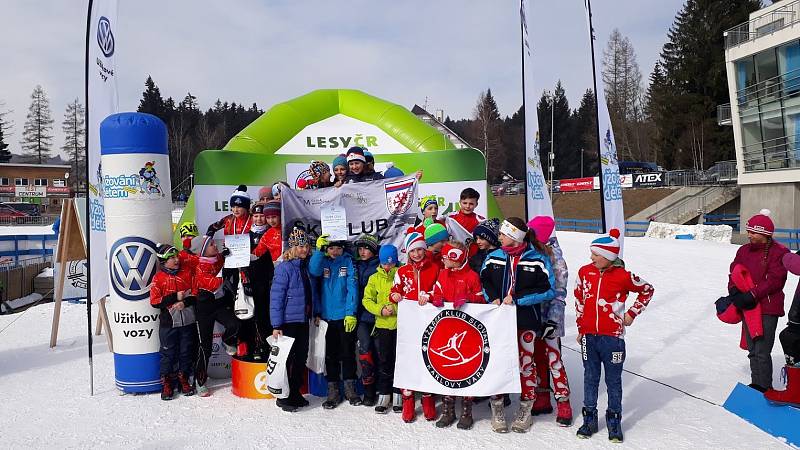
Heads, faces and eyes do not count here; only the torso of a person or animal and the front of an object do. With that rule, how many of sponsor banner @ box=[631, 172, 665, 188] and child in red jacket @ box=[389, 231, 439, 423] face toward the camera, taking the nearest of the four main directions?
2

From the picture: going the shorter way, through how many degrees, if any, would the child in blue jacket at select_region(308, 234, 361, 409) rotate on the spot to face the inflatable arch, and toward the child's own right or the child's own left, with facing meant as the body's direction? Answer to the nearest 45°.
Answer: approximately 180°

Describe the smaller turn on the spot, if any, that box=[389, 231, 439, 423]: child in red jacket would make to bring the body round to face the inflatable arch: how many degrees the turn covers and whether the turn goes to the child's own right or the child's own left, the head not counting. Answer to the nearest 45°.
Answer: approximately 180°

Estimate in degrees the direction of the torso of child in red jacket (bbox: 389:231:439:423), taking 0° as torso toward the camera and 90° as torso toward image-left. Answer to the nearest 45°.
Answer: approximately 0°

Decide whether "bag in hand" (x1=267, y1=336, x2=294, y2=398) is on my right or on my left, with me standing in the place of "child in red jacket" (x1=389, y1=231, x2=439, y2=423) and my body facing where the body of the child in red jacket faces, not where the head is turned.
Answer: on my right

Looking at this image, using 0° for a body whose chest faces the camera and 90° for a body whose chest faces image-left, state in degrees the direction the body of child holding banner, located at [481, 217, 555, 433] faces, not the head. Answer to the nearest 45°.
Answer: approximately 45°

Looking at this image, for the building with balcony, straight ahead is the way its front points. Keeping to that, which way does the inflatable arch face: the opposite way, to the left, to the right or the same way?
to the left

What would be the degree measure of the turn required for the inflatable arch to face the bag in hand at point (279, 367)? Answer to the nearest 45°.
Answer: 0° — it already faces it
